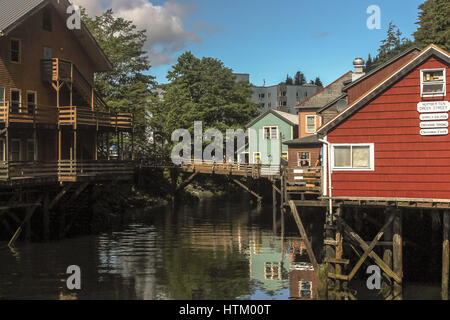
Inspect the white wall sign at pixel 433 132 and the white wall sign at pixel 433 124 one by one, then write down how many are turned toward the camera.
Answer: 2

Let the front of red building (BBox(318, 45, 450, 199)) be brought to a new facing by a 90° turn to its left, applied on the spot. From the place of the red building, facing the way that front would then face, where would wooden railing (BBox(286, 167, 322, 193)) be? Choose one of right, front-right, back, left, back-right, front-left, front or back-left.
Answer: back-left

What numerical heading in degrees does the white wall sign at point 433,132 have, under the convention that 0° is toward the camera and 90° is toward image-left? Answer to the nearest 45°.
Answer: approximately 0°

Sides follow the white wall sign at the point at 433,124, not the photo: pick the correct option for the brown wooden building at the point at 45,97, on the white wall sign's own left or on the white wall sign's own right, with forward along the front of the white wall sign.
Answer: on the white wall sign's own right

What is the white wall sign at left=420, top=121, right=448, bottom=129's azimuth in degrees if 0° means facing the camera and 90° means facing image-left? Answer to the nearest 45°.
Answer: approximately 0°

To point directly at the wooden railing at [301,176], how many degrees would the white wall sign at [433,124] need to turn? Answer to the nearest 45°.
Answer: approximately 135° to its right

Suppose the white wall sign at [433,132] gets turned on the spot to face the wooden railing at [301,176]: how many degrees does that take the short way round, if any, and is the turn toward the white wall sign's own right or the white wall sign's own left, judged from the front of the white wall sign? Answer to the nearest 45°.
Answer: approximately 135° to the white wall sign's own right
